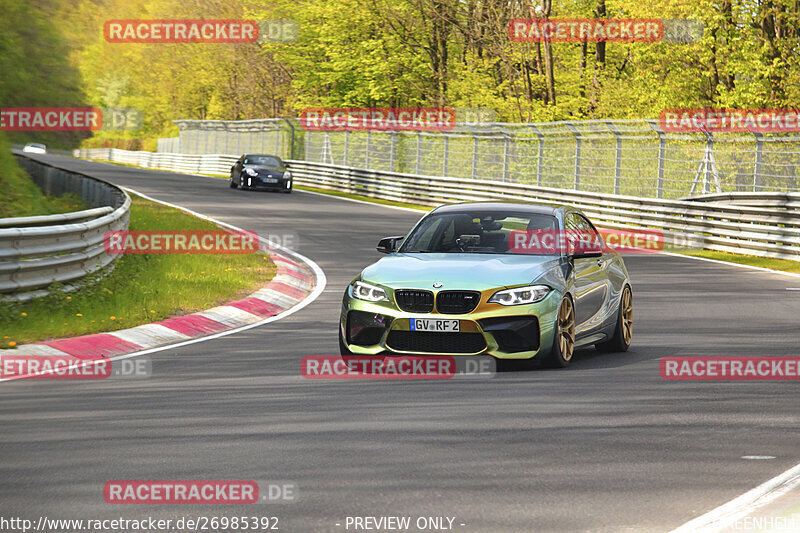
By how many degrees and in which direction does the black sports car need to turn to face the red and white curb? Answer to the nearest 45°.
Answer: approximately 45° to its right

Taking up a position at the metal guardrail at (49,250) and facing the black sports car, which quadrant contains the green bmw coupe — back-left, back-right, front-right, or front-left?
back-right

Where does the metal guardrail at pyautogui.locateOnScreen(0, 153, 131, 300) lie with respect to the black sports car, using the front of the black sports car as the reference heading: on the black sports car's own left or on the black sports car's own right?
on the black sports car's own right

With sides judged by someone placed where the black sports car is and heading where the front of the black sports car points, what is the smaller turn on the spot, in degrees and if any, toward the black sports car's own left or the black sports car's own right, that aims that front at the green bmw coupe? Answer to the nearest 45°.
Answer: approximately 45° to the black sports car's own right

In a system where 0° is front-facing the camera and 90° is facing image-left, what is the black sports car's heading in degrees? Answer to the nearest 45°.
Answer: approximately 315°
